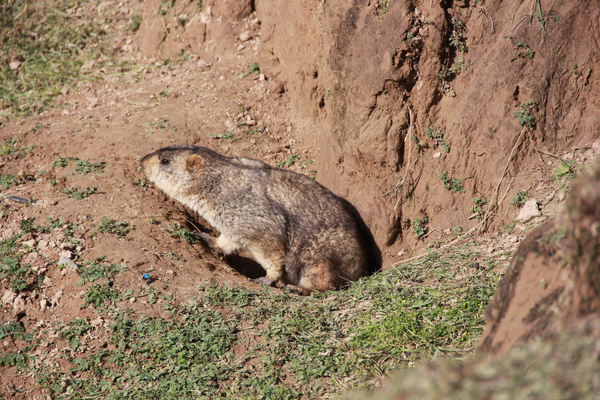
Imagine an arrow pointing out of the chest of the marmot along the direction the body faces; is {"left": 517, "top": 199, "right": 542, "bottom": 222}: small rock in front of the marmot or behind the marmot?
behind

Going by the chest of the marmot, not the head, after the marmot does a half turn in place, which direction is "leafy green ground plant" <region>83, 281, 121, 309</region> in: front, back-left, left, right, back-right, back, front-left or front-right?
back-right

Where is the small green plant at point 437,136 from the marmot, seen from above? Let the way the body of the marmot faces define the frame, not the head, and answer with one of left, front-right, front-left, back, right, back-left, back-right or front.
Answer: back

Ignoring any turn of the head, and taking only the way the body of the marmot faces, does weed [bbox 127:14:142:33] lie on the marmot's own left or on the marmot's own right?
on the marmot's own right

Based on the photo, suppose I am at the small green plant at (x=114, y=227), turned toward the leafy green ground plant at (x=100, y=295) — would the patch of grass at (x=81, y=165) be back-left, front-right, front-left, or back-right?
back-right

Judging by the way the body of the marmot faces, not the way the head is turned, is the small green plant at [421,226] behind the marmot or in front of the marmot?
behind

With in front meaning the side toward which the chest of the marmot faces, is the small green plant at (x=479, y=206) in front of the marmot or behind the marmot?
behind

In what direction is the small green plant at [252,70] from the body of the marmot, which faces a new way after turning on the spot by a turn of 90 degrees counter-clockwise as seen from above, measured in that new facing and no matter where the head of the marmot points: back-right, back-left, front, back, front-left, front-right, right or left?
back

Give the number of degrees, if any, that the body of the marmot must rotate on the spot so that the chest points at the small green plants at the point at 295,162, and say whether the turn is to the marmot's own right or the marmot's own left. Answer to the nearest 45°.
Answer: approximately 90° to the marmot's own right

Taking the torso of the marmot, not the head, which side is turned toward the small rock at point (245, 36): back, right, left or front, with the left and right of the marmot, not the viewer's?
right

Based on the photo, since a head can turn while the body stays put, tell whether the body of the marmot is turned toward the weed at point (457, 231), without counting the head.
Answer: no

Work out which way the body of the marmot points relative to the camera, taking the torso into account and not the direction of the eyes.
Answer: to the viewer's left

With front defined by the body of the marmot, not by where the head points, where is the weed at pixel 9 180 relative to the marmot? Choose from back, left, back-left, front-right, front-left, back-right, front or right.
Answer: front

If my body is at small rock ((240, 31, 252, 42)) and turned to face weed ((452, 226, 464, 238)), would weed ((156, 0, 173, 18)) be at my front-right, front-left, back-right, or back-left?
back-right

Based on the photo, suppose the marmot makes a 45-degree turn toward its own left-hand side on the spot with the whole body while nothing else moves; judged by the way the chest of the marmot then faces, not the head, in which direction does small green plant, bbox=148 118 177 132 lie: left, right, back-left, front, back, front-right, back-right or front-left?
right

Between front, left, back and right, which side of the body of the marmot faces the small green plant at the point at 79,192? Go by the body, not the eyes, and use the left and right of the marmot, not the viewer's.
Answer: front

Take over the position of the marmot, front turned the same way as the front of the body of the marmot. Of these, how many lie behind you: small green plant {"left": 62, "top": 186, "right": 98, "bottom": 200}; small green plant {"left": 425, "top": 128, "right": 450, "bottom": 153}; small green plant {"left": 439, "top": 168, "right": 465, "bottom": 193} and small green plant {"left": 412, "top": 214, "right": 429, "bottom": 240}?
3
